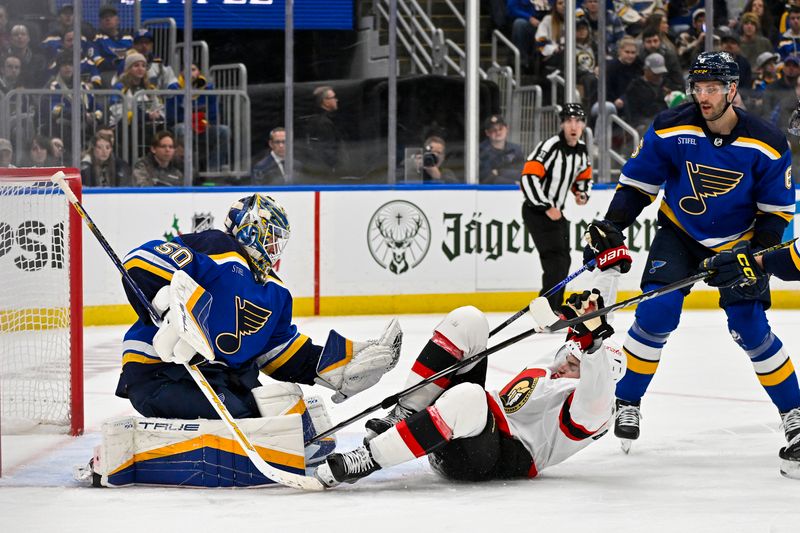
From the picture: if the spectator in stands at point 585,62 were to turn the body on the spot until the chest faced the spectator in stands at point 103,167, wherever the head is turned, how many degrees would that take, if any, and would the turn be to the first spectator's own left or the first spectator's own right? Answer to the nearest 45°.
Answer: approximately 45° to the first spectator's own right

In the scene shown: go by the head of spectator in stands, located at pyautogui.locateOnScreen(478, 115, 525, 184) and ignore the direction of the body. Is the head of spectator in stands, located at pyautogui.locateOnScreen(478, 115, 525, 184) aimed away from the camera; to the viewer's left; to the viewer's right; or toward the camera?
toward the camera

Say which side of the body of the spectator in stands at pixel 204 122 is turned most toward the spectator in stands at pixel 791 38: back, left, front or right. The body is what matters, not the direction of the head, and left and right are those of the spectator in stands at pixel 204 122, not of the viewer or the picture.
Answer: left

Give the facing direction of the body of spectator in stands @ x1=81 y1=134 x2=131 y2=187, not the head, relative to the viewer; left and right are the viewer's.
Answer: facing the viewer

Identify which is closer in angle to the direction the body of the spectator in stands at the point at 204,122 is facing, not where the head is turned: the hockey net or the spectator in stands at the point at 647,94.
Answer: the hockey net

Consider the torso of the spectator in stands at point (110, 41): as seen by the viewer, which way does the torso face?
toward the camera

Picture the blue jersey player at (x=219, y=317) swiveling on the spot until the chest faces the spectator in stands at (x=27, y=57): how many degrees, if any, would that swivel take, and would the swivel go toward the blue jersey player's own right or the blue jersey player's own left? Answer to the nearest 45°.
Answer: approximately 135° to the blue jersey player's own left

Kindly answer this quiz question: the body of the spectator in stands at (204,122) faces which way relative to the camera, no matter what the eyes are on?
toward the camera

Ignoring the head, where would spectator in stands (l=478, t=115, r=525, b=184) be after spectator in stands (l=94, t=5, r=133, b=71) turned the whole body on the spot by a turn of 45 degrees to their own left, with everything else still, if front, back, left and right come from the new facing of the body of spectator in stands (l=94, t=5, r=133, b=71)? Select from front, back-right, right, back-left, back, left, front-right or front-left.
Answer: front-left

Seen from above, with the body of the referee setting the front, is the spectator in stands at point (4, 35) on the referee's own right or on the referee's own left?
on the referee's own right

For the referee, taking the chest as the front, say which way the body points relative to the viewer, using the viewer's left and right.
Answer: facing the viewer and to the right of the viewer

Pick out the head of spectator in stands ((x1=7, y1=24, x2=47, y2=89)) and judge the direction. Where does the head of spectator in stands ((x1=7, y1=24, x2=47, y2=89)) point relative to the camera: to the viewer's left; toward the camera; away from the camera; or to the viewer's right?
toward the camera

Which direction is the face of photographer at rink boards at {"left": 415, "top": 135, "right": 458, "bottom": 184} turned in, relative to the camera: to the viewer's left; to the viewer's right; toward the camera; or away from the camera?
toward the camera

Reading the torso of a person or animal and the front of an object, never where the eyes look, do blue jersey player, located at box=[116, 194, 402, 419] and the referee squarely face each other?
no

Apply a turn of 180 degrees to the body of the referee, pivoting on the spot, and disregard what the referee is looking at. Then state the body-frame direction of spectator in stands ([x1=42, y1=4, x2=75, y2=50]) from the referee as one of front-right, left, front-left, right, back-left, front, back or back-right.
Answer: front-left

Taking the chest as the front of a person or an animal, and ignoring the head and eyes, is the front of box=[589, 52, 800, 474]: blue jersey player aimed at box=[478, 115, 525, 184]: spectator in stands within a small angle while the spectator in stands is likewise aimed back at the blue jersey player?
no

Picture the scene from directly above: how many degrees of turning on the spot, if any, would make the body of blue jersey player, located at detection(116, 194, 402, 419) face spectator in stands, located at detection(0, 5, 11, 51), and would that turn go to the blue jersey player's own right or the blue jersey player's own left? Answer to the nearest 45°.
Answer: approximately 135° to the blue jersey player's own left

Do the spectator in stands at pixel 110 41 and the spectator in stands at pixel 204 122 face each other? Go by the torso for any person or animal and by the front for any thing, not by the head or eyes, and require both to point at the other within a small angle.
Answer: no

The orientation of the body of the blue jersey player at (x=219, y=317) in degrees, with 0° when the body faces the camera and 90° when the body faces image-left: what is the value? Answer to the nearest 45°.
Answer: approximately 315°

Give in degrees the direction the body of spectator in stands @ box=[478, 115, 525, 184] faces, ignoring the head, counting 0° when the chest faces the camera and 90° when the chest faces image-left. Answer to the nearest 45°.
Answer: approximately 0°
